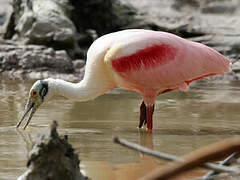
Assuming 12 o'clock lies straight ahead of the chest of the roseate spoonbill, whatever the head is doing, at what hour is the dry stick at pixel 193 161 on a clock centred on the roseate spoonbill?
The dry stick is roughly at 9 o'clock from the roseate spoonbill.

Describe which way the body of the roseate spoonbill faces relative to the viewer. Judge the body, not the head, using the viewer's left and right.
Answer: facing to the left of the viewer
